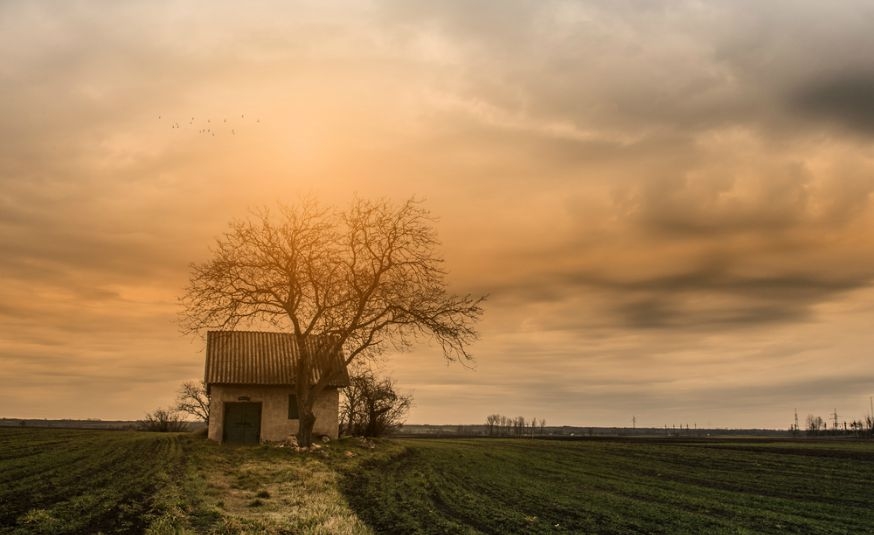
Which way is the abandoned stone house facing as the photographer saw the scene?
facing the viewer
